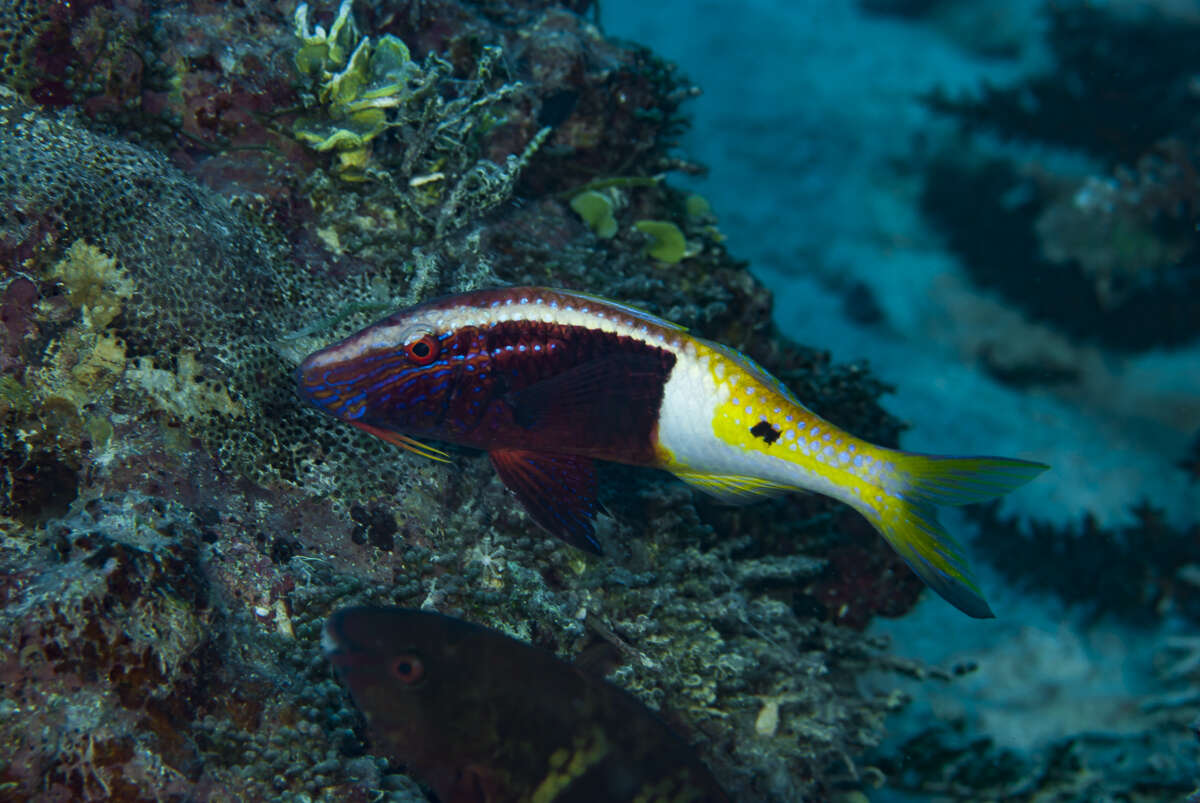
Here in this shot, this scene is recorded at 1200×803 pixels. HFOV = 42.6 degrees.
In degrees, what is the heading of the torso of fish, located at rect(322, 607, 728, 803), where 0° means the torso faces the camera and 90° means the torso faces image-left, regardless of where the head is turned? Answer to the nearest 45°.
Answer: approximately 90°

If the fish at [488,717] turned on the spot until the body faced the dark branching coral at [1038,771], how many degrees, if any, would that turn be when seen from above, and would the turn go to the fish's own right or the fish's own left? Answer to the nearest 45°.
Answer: approximately 135° to the fish's own right

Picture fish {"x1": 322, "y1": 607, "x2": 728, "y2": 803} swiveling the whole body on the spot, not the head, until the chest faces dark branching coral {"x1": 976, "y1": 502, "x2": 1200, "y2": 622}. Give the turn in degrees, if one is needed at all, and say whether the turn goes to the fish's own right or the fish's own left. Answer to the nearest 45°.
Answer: approximately 135° to the fish's own right

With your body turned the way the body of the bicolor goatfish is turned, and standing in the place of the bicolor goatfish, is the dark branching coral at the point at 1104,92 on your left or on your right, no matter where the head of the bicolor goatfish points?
on your right

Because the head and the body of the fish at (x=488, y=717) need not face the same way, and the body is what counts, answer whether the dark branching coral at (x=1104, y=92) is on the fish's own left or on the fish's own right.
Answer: on the fish's own right

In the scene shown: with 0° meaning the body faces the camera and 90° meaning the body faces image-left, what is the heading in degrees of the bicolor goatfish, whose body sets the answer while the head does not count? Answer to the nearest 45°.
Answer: approximately 90°
